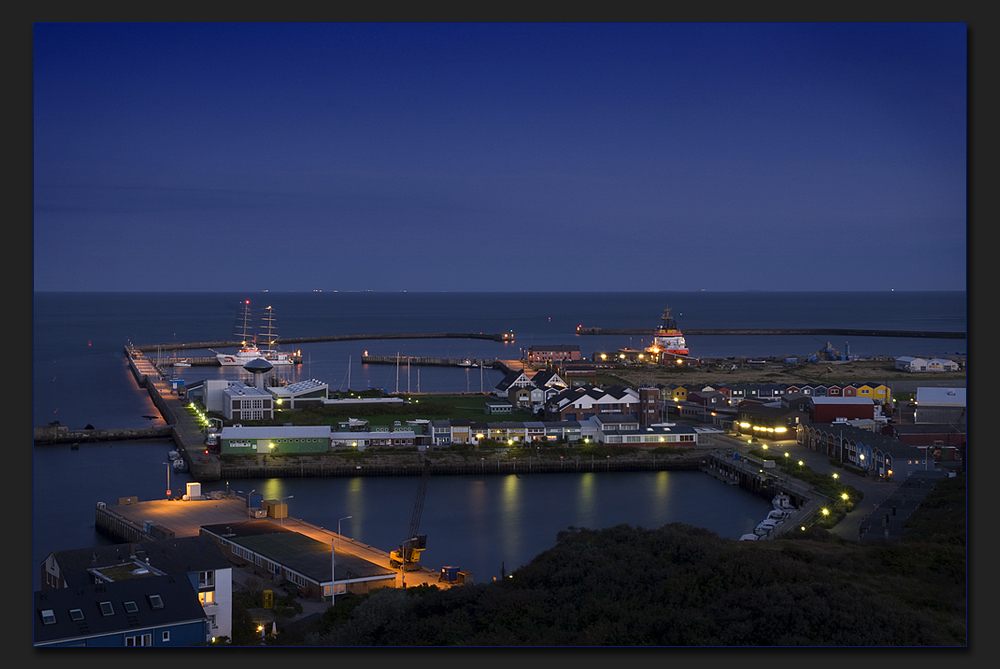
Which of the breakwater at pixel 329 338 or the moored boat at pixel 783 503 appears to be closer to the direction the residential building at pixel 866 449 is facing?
the moored boat

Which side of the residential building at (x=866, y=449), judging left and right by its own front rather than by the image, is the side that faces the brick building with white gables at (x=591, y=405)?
right

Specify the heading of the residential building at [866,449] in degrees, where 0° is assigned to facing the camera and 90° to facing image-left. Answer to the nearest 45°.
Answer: approximately 45°

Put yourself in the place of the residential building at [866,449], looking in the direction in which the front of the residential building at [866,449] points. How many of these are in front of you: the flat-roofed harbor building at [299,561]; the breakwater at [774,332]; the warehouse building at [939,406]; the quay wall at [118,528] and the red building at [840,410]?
2

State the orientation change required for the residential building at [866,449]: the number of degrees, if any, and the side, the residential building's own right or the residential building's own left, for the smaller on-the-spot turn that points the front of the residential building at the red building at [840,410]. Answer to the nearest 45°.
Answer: approximately 135° to the residential building's own right

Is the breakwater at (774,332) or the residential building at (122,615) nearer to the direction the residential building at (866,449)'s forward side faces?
the residential building

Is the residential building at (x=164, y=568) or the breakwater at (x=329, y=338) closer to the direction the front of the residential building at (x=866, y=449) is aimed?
the residential building

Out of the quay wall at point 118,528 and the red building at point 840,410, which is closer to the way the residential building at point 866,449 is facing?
the quay wall

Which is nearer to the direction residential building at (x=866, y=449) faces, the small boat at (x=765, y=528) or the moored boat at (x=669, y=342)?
the small boat

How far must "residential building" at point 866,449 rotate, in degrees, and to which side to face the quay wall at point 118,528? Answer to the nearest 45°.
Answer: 0° — it already faces it
